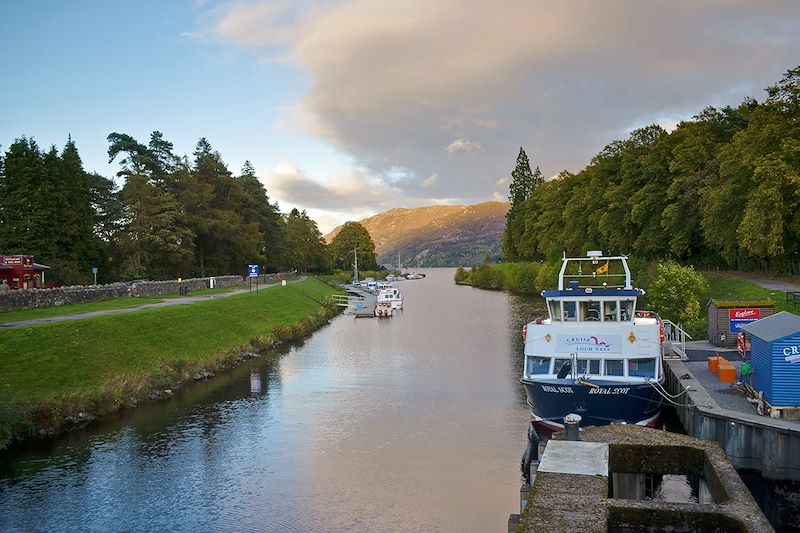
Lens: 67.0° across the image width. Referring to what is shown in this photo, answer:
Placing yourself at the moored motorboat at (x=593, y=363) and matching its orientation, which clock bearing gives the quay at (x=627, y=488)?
The quay is roughly at 12 o'clock from the moored motorboat.

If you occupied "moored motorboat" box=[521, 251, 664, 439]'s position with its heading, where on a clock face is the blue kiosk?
The blue kiosk is roughly at 10 o'clock from the moored motorboat.

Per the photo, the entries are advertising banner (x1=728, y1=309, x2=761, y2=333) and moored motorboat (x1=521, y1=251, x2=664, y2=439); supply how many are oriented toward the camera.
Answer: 2

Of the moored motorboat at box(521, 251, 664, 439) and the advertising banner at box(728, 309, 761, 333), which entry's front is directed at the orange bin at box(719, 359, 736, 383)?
the advertising banner

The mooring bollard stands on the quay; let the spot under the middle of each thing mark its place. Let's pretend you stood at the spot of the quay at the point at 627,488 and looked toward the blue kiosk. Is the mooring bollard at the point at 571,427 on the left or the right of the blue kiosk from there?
left

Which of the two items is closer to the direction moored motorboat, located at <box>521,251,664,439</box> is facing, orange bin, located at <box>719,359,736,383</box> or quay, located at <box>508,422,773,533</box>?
the quay

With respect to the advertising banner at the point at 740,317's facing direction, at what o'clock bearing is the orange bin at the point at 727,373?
The orange bin is roughly at 12 o'clock from the advertising banner.

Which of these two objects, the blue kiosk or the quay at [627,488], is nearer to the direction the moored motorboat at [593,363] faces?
the quay

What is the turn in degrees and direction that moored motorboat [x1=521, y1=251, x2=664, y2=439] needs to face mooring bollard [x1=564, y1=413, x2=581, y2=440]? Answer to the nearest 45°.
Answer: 0° — it already faces it

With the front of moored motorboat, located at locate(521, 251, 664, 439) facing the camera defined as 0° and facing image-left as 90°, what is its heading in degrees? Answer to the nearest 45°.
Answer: approximately 0°
